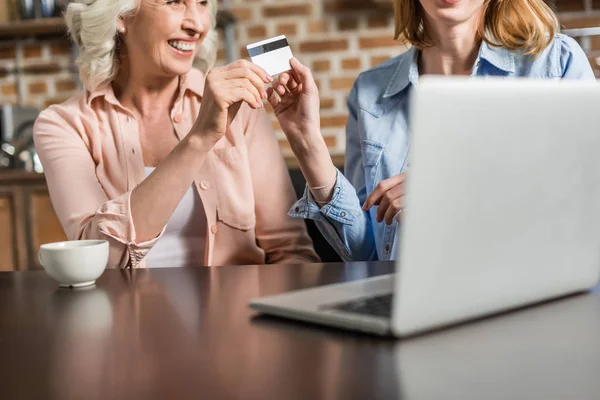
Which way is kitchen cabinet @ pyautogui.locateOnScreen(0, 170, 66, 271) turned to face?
toward the camera

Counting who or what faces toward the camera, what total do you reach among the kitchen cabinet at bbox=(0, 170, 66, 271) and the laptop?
1

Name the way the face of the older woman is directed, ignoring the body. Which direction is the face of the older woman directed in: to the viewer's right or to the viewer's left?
to the viewer's right

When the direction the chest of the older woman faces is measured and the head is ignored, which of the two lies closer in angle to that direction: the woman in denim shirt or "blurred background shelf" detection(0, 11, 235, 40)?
the woman in denim shirt

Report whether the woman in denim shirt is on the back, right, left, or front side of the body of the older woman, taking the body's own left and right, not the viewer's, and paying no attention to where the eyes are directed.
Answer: left

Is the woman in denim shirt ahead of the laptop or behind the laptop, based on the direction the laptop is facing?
ahead

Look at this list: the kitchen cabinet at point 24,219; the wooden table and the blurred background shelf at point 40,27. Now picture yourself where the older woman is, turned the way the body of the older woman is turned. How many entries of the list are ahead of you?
1

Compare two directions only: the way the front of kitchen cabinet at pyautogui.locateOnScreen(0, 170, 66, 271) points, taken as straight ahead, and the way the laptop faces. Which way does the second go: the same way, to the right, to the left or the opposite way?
the opposite way

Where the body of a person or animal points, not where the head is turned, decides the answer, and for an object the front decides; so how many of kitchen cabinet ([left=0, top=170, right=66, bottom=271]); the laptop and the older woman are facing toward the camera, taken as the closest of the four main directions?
2

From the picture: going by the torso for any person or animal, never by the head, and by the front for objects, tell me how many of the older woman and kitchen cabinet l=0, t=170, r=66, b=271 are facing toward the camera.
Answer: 2

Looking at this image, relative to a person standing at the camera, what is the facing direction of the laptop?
facing away from the viewer and to the left of the viewer

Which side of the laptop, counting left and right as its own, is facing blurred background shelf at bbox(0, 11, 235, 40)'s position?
front
